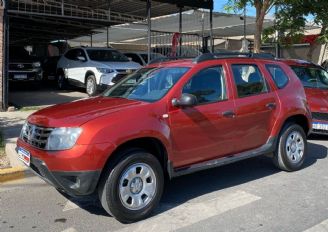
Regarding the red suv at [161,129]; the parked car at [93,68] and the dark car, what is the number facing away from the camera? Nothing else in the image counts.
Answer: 0

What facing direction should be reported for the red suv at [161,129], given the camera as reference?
facing the viewer and to the left of the viewer

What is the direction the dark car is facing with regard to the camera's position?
facing the viewer

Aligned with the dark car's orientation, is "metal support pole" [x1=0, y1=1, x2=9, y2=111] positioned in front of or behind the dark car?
in front

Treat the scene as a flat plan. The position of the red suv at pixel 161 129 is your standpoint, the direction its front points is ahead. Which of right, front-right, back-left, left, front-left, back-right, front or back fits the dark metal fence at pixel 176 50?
back-right

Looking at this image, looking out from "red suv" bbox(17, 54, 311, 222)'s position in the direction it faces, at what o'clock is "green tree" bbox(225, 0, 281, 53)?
The green tree is roughly at 5 o'clock from the red suv.

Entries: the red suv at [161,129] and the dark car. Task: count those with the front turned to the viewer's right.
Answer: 0

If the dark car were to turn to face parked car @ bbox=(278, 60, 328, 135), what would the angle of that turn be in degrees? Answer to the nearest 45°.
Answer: approximately 45° to its left

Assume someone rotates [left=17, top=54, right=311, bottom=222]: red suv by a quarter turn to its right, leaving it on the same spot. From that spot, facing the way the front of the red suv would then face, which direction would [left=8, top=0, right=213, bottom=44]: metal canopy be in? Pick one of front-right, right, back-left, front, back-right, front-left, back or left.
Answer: front-right

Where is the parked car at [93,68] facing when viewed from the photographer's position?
facing the viewer and to the right of the viewer

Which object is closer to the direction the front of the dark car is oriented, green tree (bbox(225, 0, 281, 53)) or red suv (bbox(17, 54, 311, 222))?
the red suv
